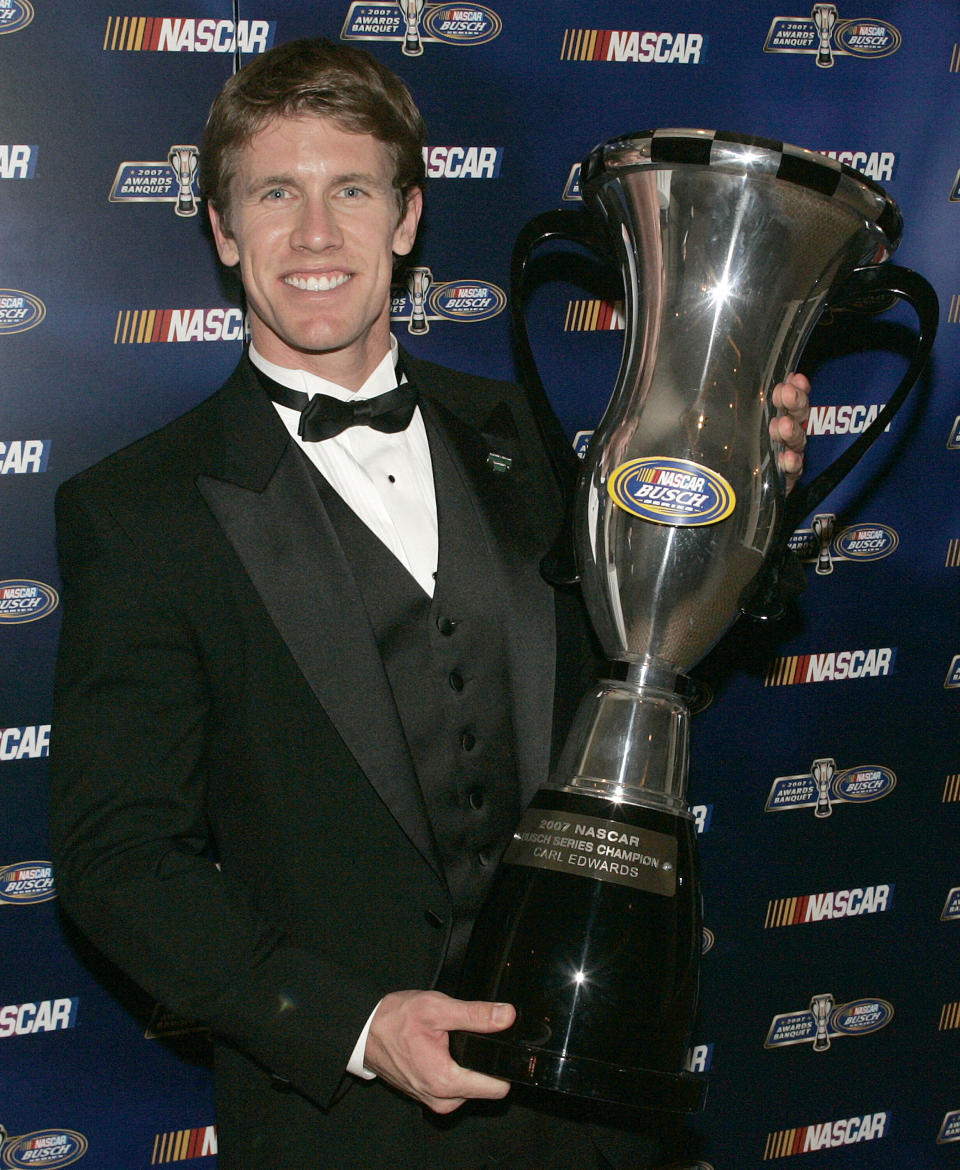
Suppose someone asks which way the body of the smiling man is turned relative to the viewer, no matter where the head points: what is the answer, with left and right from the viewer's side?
facing the viewer and to the right of the viewer
